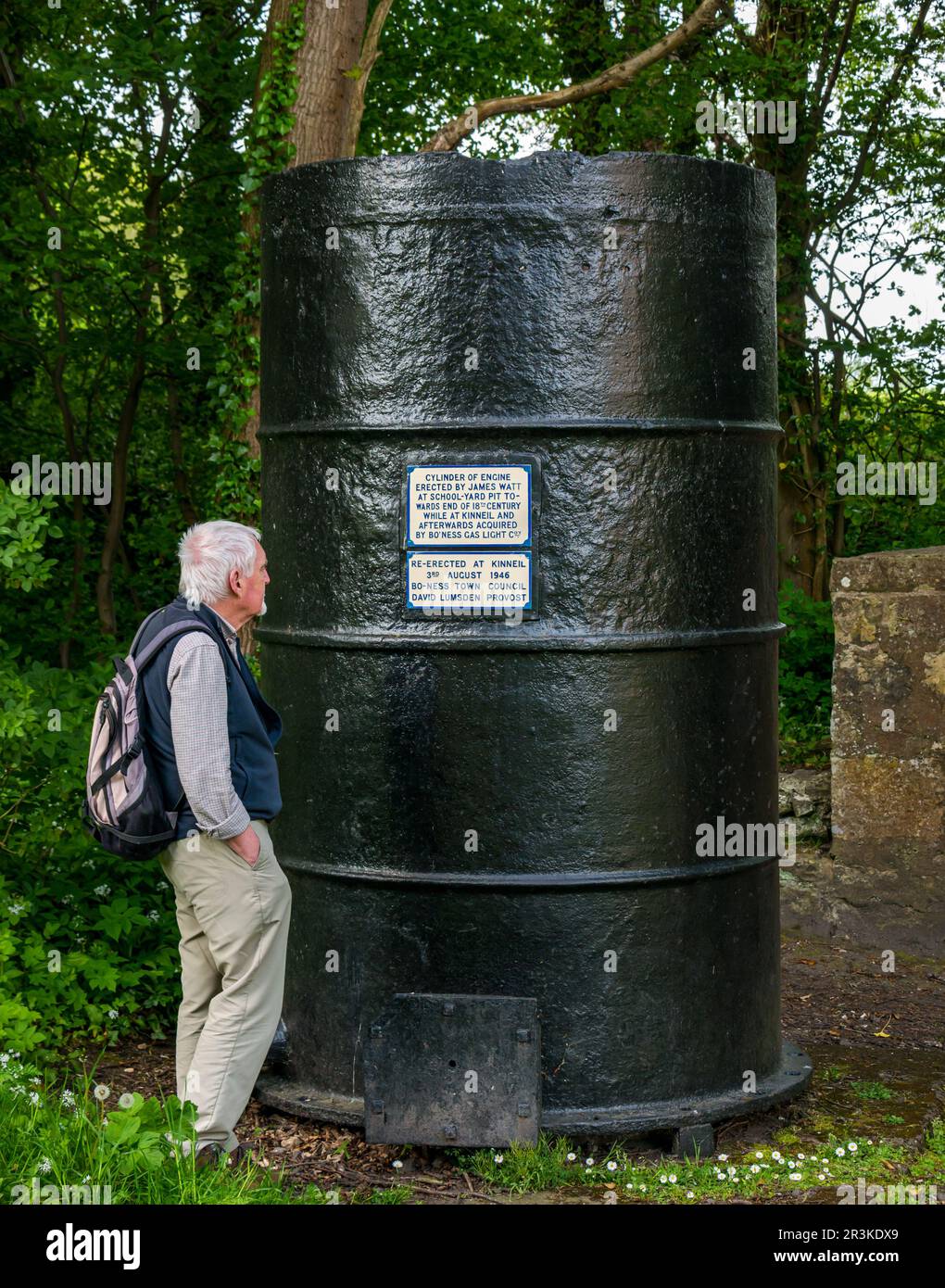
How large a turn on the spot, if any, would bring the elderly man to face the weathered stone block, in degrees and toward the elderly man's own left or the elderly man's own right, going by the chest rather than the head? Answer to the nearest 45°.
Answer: approximately 45° to the elderly man's own left

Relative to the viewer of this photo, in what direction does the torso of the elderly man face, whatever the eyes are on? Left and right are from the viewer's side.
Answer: facing to the right of the viewer
